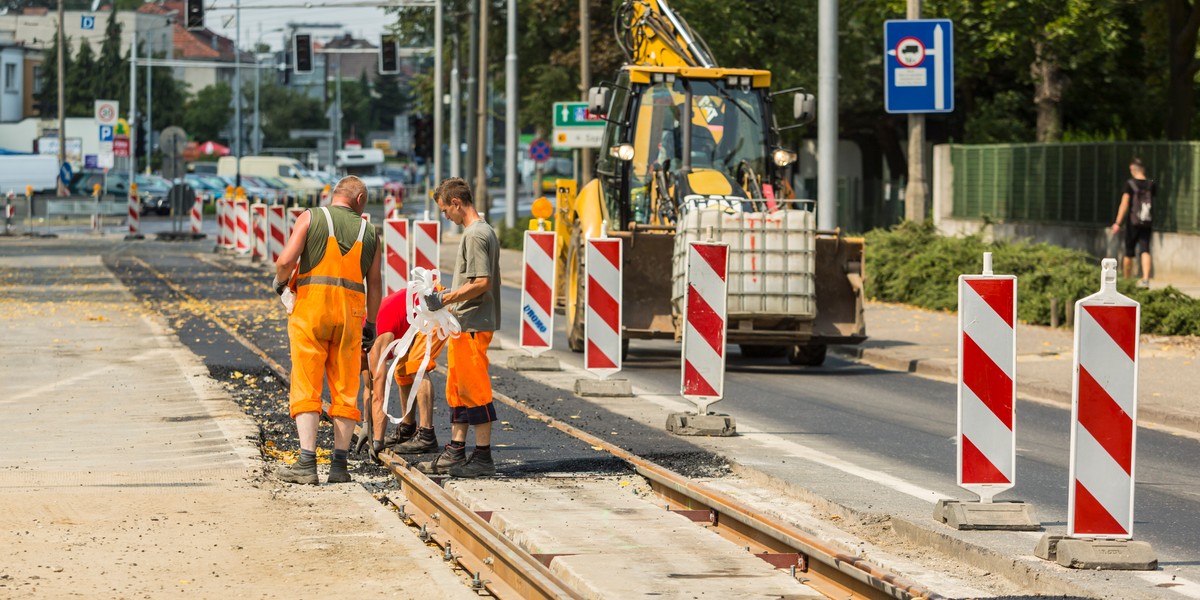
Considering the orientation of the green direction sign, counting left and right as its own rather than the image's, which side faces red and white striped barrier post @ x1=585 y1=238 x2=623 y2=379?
front

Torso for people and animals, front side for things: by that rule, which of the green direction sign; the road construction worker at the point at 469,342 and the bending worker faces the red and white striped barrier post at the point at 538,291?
the green direction sign

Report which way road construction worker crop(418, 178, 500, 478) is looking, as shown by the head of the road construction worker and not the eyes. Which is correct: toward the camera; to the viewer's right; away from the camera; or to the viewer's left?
to the viewer's left

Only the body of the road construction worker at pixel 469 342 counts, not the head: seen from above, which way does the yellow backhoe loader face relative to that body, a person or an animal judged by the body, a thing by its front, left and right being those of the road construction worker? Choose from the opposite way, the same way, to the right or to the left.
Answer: to the left

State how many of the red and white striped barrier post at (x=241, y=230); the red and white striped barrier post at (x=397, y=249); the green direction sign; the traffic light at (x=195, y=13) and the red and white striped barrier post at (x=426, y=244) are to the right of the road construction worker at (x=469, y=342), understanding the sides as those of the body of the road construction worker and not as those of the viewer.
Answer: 5

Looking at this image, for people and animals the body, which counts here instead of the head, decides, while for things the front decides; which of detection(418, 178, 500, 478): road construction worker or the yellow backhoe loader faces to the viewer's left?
the road construction worker

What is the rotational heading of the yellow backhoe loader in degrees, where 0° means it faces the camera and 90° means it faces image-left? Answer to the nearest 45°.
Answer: approximately 0°

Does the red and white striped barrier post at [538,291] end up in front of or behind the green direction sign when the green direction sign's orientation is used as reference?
in front

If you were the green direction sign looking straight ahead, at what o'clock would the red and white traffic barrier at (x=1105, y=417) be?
The red and white traffic barrier is roughly at 12 o'clock from the green direction sign.

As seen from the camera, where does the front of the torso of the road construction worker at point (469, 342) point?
to the viewer's left

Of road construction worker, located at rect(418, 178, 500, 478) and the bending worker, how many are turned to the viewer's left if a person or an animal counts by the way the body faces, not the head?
2

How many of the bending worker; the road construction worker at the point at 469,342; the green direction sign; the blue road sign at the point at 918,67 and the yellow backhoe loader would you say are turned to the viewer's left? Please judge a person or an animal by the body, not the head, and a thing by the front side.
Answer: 2

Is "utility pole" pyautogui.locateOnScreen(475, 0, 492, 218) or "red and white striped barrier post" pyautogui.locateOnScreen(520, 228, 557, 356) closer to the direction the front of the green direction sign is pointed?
the red and white striped barrier post
